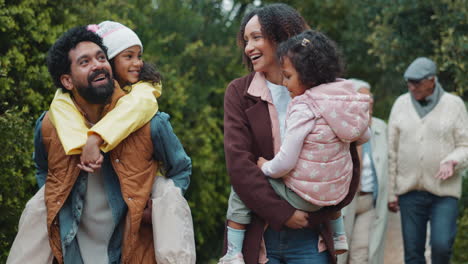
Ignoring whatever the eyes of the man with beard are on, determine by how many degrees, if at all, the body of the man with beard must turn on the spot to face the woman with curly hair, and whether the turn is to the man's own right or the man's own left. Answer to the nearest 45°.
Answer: approximately 90° to the man's own left

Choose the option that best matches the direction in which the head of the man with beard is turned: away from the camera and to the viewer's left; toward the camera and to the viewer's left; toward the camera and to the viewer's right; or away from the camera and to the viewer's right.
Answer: toward the camera and to the viewer's right

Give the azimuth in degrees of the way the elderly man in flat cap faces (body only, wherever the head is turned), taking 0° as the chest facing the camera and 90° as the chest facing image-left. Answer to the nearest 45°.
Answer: approximately 0°

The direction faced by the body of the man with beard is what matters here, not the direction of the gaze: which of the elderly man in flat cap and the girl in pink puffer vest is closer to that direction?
the girl in pink puffer vest

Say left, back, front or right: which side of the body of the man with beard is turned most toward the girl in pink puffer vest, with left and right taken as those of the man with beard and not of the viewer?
left

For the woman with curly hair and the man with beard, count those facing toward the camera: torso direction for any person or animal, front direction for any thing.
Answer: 2

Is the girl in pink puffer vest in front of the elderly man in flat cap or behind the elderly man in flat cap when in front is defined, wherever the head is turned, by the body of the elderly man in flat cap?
in front

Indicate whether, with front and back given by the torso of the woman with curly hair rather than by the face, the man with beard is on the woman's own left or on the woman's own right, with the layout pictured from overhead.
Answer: on the woman's own right
